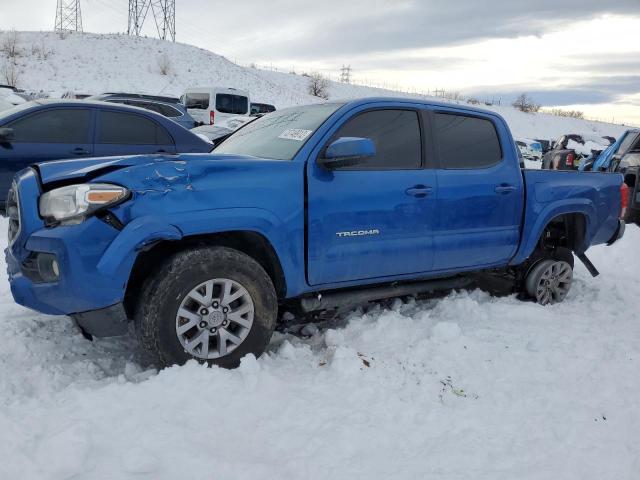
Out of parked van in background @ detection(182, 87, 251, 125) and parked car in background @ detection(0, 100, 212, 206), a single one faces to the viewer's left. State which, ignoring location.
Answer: parked car in background @ detection(0, 100, 212, 206)

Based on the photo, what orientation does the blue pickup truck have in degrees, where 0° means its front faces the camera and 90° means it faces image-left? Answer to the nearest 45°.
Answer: approximately 45°

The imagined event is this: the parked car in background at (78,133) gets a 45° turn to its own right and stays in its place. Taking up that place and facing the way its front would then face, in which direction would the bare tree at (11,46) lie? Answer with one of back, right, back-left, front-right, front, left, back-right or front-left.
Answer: front-right

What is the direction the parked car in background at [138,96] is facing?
to the viewer's left

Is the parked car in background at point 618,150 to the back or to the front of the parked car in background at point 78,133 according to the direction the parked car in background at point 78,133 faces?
to the back

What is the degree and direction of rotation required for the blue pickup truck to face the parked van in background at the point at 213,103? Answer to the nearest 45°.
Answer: approximately 135° to its right

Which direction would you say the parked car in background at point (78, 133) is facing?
to the viewer's left

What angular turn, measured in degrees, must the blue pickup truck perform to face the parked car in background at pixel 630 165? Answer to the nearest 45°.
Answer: approximately 180°

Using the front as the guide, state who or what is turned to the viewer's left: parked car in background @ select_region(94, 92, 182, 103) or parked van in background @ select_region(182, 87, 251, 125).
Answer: parked car in background @ select_region(94, 92, 182, 103)

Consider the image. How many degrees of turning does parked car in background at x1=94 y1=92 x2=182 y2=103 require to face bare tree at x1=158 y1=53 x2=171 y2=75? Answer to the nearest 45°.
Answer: approximately 90° to its right

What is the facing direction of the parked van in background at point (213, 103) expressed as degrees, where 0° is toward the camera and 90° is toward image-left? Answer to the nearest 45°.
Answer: approximately 225°

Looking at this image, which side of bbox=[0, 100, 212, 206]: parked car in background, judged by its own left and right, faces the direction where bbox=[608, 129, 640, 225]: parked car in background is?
back
